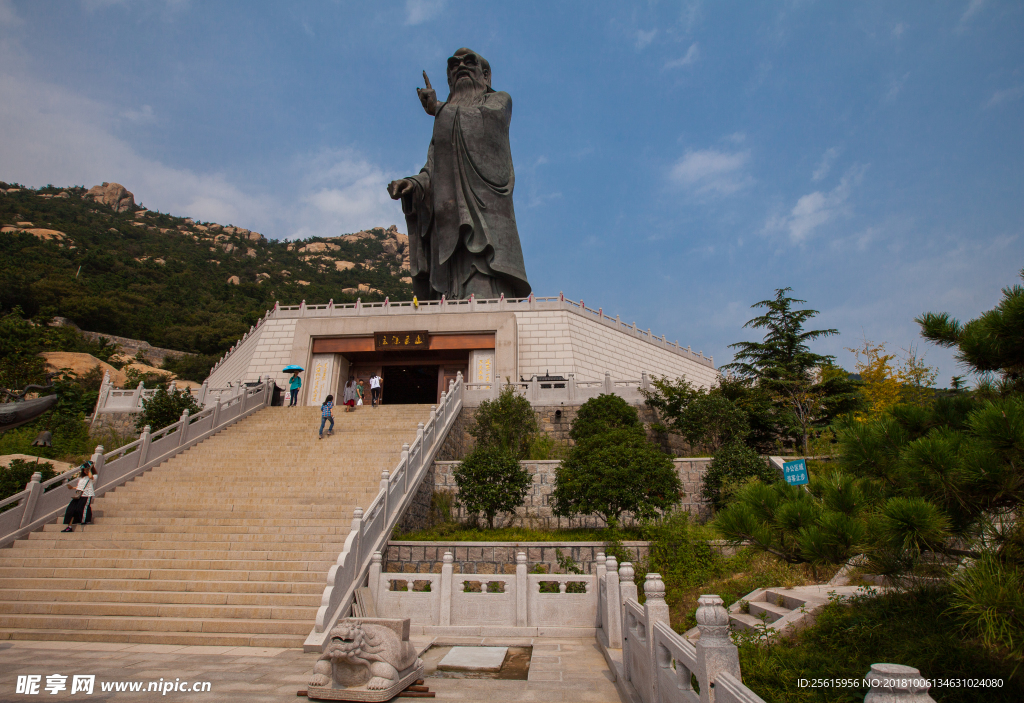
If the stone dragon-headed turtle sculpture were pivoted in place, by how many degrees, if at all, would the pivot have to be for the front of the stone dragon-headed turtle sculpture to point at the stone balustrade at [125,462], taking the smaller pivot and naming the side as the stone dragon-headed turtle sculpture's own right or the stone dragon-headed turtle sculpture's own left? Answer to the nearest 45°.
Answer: approximately 90° to the stone dragon-headed turtle sculpture's own right

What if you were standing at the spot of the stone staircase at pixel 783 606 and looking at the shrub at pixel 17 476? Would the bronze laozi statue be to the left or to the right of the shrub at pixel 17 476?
right

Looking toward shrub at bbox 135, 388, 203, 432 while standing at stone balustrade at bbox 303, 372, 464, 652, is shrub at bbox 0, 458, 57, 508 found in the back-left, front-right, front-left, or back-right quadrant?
front-left

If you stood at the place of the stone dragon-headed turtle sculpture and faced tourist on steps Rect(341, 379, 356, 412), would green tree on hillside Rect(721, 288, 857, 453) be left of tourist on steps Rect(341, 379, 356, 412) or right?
right

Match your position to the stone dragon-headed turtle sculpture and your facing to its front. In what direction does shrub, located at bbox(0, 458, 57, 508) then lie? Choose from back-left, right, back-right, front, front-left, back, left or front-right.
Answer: right

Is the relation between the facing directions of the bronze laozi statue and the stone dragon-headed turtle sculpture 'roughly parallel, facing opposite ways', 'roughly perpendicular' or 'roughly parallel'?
roughly parallel

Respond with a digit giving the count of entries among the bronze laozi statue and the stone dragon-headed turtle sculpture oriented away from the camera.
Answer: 0

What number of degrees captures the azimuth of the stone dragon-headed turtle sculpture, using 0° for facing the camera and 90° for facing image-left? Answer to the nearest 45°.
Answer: approximately 45°

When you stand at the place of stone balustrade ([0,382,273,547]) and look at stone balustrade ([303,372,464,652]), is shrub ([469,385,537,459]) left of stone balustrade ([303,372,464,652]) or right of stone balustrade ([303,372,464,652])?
left

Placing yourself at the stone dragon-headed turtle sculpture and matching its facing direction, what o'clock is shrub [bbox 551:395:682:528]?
The shrub is roughly at 6 o'clock from the stone dragon-headed turtle sculpture.

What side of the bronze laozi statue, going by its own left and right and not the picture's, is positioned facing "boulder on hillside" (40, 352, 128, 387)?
right
